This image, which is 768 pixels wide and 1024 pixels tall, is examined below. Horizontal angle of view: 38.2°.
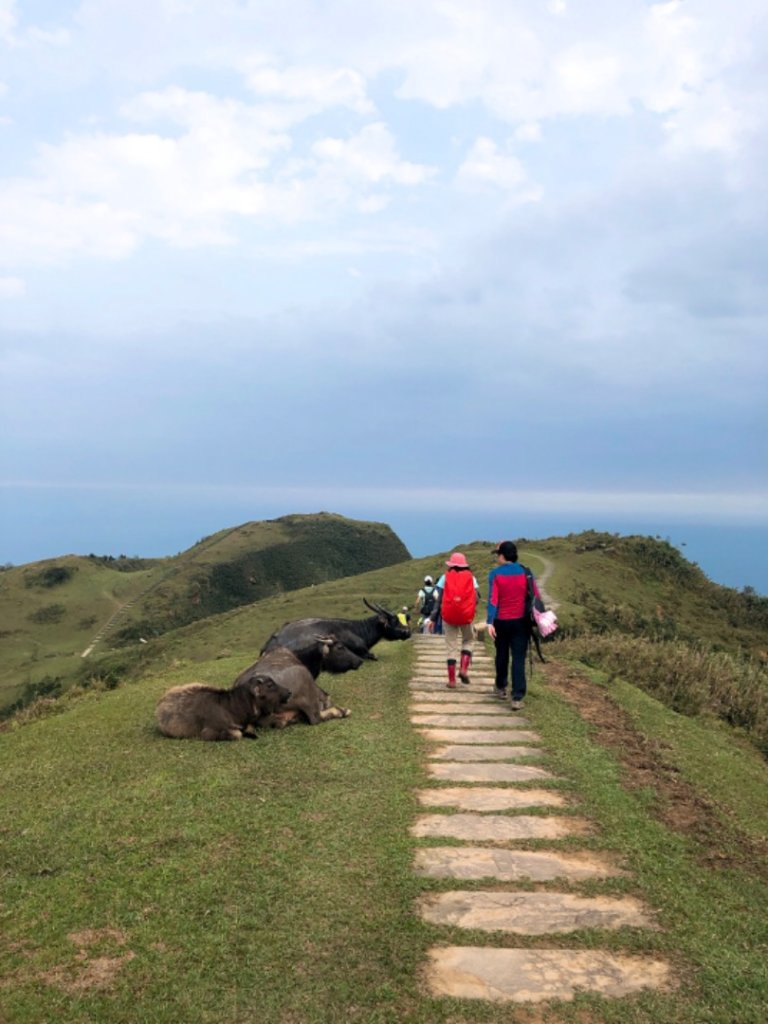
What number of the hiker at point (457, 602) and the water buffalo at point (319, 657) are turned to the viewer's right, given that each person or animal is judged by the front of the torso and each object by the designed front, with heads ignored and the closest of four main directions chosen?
1

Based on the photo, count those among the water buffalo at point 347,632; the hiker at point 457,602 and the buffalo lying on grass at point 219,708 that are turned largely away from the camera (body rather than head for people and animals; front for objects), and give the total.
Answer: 1

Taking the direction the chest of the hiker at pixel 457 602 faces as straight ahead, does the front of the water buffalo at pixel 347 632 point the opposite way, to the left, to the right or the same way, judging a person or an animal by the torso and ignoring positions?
to the right

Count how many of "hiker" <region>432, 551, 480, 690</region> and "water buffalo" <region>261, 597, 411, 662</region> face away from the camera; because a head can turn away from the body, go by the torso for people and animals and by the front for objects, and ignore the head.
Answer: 1

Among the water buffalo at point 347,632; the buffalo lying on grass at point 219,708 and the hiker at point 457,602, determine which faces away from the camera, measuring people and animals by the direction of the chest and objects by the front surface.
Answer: the hiker

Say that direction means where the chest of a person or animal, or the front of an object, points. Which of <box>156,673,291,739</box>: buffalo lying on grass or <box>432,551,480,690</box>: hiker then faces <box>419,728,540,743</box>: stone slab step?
the buffalo lying on grass

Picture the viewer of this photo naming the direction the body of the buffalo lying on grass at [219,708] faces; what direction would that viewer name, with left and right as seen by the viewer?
facing to the right of the viewer

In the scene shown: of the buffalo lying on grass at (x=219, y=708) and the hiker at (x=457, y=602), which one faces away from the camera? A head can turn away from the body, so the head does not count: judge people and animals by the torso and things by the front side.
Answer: the hiker

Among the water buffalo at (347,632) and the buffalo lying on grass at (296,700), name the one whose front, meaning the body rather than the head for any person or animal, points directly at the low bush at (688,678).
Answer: the water buffalo

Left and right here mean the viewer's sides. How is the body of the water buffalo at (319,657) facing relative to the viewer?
facing to the right of the viewer

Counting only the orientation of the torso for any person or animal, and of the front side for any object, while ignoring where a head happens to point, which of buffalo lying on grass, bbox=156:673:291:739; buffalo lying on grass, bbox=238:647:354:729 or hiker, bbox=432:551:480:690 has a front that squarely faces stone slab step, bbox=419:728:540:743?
buffalo lying on grass, bbox=156:673:291:739

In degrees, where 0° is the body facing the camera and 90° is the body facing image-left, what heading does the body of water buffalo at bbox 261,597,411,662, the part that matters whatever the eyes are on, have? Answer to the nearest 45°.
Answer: approximately 270°

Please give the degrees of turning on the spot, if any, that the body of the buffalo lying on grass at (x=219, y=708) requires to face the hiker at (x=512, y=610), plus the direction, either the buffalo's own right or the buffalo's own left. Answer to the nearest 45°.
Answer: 0° — it already faces them

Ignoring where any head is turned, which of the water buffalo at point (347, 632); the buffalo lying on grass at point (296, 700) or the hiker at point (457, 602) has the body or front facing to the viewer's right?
the water buffalo

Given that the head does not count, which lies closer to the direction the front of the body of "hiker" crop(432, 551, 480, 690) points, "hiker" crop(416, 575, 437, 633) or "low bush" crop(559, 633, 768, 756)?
the hiker
